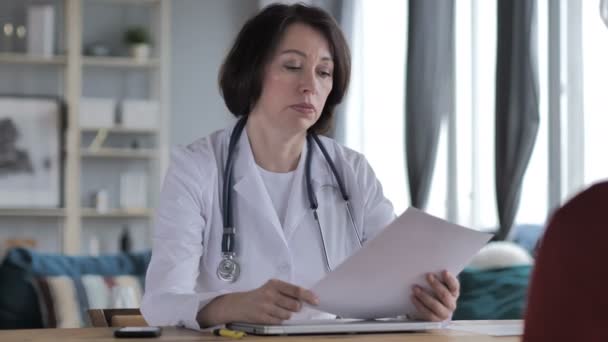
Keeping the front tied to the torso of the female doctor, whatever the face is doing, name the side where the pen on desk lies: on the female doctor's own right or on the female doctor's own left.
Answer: on the female doctor's own right

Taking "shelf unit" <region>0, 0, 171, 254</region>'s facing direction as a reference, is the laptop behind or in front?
in front

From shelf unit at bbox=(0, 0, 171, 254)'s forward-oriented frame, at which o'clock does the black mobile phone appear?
The black mobile phone is roughly at 12 o'clock from the shelf unit.

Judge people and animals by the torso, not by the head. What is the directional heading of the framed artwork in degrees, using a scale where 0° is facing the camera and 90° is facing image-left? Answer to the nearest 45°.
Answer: approximately 0°

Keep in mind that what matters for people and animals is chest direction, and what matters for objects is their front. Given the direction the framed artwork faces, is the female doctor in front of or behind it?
in front

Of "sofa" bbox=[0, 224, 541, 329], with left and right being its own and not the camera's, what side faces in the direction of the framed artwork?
back

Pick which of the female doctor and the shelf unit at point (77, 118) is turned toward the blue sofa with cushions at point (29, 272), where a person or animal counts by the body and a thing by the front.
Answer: the shelf unit

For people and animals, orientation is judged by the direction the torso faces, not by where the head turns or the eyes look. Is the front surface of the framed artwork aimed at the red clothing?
yes

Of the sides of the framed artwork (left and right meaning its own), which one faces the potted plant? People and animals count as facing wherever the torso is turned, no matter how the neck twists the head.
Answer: left

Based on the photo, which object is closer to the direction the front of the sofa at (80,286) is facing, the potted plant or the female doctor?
the female doctor

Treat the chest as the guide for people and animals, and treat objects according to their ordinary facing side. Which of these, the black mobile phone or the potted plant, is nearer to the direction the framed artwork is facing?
the black mobile phone
